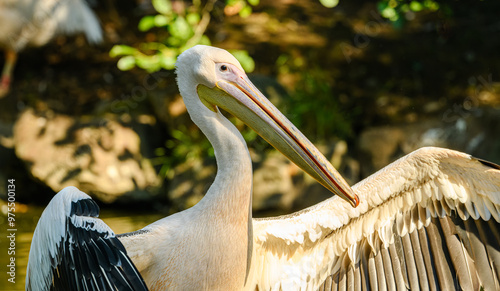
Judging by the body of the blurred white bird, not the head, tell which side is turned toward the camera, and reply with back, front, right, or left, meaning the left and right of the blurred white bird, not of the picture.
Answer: left

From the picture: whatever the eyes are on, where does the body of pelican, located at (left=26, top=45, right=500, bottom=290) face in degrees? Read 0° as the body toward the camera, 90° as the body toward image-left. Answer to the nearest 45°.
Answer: approximately 315°

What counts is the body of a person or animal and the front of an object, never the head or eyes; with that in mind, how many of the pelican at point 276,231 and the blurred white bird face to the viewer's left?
1

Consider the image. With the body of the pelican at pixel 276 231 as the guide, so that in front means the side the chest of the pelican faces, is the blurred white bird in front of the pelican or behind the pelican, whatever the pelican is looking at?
behind

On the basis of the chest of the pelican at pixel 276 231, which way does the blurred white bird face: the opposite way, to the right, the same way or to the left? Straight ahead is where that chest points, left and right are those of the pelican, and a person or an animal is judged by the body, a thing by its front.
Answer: to the right

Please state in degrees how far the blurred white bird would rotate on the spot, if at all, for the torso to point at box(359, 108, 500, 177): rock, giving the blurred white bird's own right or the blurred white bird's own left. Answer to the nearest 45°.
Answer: approximately 135° to the blurred white bird's own left

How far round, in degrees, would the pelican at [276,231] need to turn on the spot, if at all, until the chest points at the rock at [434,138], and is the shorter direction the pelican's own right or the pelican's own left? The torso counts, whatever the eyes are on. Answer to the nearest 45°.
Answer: approximately 90° to the pelican's own left

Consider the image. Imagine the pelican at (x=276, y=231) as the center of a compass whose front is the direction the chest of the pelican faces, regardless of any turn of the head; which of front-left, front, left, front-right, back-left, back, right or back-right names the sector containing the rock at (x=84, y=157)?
back
